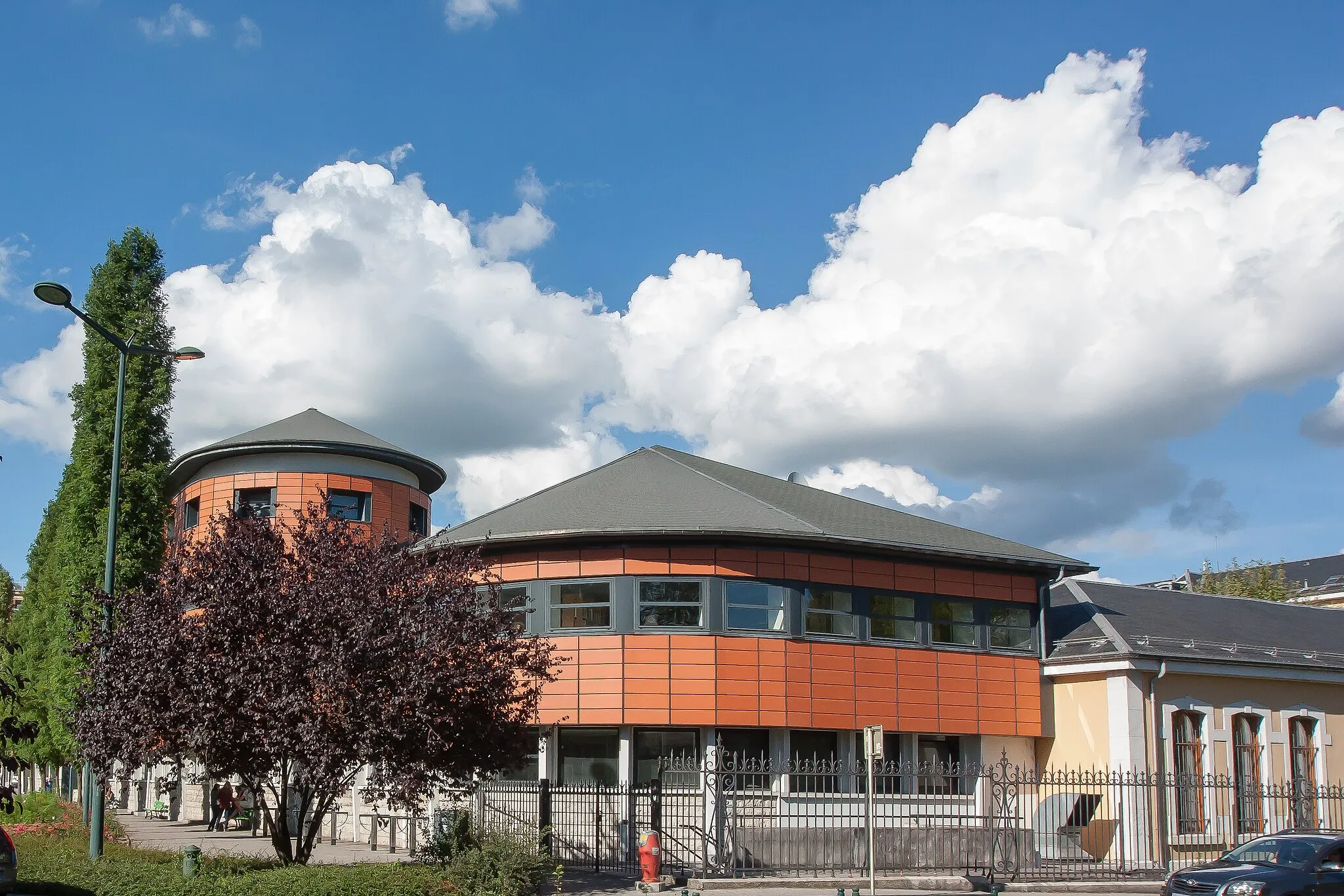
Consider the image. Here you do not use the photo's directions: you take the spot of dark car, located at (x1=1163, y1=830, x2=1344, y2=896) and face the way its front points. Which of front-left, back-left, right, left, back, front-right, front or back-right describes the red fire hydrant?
front-right

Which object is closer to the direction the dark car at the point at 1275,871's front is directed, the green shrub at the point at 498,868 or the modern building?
the green shrub

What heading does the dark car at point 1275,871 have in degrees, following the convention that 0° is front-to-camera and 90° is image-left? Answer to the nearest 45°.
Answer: approximately 45°

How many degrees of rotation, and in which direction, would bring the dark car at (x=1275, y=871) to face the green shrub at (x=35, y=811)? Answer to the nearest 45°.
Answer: approximately 45° to its right

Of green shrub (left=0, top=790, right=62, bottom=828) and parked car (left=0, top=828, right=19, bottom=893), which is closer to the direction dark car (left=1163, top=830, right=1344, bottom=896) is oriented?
the parked car

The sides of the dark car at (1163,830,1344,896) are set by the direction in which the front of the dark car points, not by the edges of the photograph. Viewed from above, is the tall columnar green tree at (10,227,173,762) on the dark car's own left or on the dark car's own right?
on the dark car's own right

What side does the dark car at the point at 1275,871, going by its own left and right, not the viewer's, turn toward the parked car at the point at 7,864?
front

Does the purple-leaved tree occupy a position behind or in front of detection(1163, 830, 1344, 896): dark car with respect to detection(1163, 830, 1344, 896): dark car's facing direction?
in front

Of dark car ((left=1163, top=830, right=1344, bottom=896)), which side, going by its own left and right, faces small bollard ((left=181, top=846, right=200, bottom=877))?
front

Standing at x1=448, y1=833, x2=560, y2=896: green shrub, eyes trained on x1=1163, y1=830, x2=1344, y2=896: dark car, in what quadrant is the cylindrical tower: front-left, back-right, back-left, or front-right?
back-left

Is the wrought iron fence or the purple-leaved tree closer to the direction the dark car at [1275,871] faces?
the purple-leaved tree
